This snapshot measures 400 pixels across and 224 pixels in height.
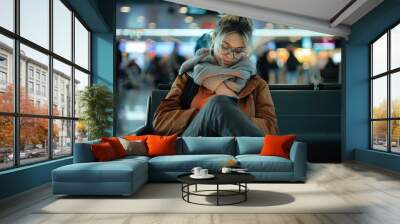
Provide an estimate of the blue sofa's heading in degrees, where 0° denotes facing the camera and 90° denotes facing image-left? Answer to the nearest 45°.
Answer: approximately 0°

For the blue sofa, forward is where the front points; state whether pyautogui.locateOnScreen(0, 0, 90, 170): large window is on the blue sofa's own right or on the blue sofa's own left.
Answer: on the blue sofa's own right
